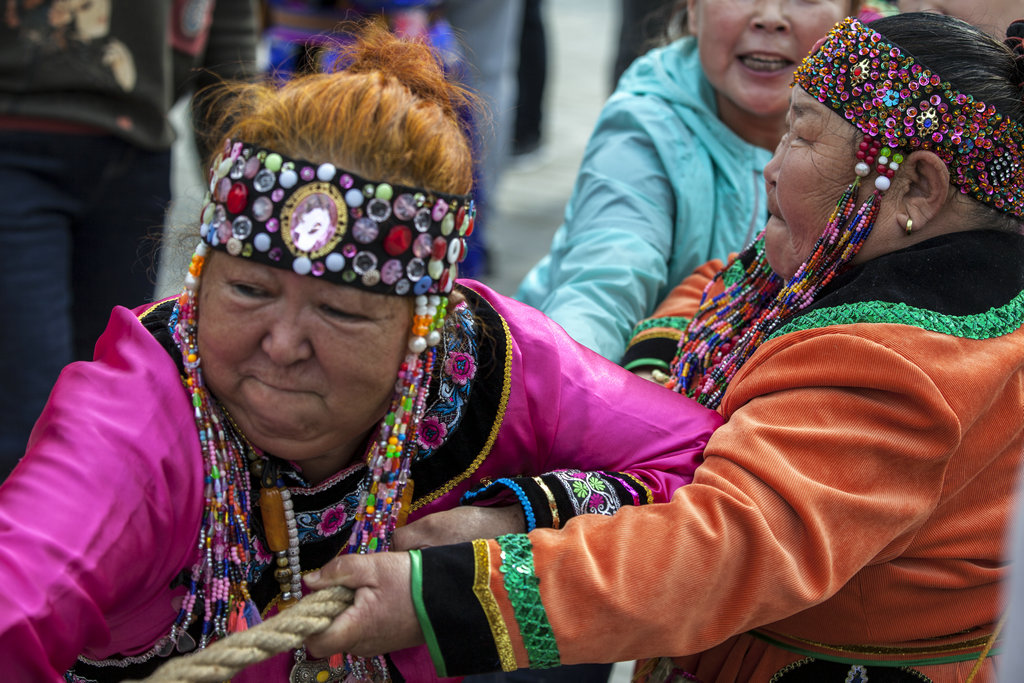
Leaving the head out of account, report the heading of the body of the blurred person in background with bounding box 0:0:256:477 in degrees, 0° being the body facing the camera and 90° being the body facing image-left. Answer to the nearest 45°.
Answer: approximately 0°

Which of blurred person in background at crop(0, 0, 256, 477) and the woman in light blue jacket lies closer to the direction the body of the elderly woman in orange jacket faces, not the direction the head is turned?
the blurred person in background

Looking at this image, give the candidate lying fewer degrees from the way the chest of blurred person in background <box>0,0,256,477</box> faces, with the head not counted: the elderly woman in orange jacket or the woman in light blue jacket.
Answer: the elderly woman in orange jacket

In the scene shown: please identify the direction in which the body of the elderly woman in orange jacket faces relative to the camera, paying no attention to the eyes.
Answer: to the viewer's left

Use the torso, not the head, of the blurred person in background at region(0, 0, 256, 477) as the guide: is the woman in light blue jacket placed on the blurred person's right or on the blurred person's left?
on the blurred person's left

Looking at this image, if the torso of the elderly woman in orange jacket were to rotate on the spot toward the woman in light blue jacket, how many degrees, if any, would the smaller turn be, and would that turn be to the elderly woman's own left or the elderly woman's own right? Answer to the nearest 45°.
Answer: approximately 90° to the elderly woman's own right

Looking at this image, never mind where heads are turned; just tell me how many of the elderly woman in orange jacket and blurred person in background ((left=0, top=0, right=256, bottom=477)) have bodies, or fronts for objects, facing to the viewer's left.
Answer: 1

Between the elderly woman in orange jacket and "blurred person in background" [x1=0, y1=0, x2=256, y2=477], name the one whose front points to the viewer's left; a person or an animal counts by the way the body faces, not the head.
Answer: the elderly woman in orange jacket

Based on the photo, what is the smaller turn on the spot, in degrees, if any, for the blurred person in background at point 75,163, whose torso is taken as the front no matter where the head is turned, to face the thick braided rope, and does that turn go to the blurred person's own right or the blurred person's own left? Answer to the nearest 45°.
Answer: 0° — they already face it

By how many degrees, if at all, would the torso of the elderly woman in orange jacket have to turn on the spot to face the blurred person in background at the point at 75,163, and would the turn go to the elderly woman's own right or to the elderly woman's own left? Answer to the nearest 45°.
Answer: approximately 45° to the elderly woman's own right
